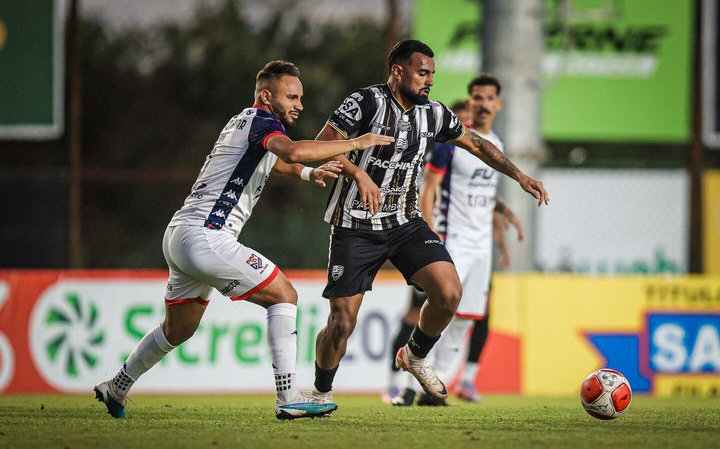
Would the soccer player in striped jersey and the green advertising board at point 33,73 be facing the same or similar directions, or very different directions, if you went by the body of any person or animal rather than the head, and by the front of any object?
same or similar directions

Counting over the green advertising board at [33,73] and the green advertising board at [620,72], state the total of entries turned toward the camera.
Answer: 2

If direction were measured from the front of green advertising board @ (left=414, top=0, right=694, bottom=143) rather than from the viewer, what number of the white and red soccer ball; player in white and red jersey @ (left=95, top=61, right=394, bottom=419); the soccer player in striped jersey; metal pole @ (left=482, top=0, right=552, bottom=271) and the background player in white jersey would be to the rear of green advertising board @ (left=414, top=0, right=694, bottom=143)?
0

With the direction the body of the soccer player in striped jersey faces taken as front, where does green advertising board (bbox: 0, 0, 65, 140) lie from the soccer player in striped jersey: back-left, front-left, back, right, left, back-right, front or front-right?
back

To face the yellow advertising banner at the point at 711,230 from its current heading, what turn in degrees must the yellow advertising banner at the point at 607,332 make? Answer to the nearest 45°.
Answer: approximately 135° to its left

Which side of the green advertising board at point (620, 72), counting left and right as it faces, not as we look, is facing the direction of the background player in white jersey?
front

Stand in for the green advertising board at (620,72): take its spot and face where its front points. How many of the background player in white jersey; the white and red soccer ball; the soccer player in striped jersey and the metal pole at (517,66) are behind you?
0

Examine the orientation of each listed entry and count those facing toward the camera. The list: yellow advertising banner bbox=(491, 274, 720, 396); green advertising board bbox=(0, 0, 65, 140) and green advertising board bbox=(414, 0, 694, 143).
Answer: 3

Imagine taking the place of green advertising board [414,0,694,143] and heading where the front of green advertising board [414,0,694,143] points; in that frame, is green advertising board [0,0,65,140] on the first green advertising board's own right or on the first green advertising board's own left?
on the first green advertising board's own right

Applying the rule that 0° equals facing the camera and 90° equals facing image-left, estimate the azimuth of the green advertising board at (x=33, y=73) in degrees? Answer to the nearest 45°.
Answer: approximately 0°

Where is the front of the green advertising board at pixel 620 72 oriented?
toward the camera

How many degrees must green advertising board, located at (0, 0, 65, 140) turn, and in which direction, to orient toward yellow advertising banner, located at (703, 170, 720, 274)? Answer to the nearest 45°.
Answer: approximately 90° to its left

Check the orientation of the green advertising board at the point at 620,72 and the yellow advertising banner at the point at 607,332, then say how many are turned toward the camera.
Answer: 2

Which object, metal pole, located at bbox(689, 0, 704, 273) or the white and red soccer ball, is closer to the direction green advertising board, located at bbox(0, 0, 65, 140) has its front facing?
the white and red soccer ball

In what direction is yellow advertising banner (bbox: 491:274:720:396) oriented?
toward the camera

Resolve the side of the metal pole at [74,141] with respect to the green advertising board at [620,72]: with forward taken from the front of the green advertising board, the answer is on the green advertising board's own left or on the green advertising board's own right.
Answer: on the green advertising board's own right
